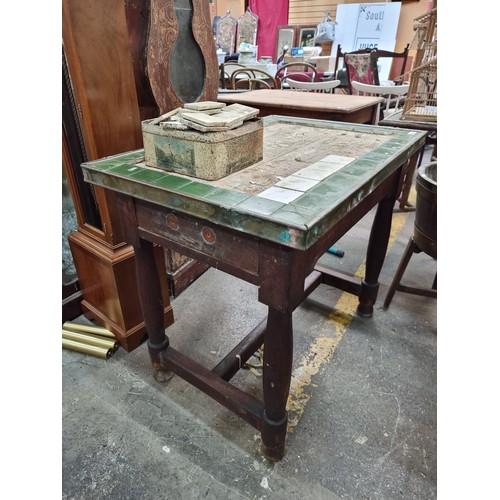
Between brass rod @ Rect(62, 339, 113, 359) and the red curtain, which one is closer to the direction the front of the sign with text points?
the brass rod

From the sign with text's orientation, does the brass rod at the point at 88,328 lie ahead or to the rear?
ahead

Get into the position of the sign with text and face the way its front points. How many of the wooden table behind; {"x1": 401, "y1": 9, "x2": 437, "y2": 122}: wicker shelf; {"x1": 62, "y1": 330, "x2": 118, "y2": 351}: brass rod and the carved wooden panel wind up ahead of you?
4

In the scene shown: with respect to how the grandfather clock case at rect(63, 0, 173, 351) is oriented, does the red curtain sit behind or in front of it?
behind

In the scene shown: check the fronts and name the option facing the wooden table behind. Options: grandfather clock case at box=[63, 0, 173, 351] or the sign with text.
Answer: the sign with text

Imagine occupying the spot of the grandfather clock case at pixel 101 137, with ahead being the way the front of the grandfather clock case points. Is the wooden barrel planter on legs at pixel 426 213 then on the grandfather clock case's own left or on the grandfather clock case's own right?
on the grandfather clock case's own left

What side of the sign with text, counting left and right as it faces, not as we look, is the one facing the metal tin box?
front

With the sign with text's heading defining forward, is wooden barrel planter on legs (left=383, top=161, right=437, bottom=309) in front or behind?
in front

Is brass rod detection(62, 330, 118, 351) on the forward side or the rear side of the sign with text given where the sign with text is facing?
on the forward side

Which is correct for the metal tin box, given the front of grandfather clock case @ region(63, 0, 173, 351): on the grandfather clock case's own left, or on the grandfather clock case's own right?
on the grandfather clock case's own left

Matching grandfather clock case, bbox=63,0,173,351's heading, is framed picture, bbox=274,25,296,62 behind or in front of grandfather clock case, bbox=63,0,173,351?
behind
